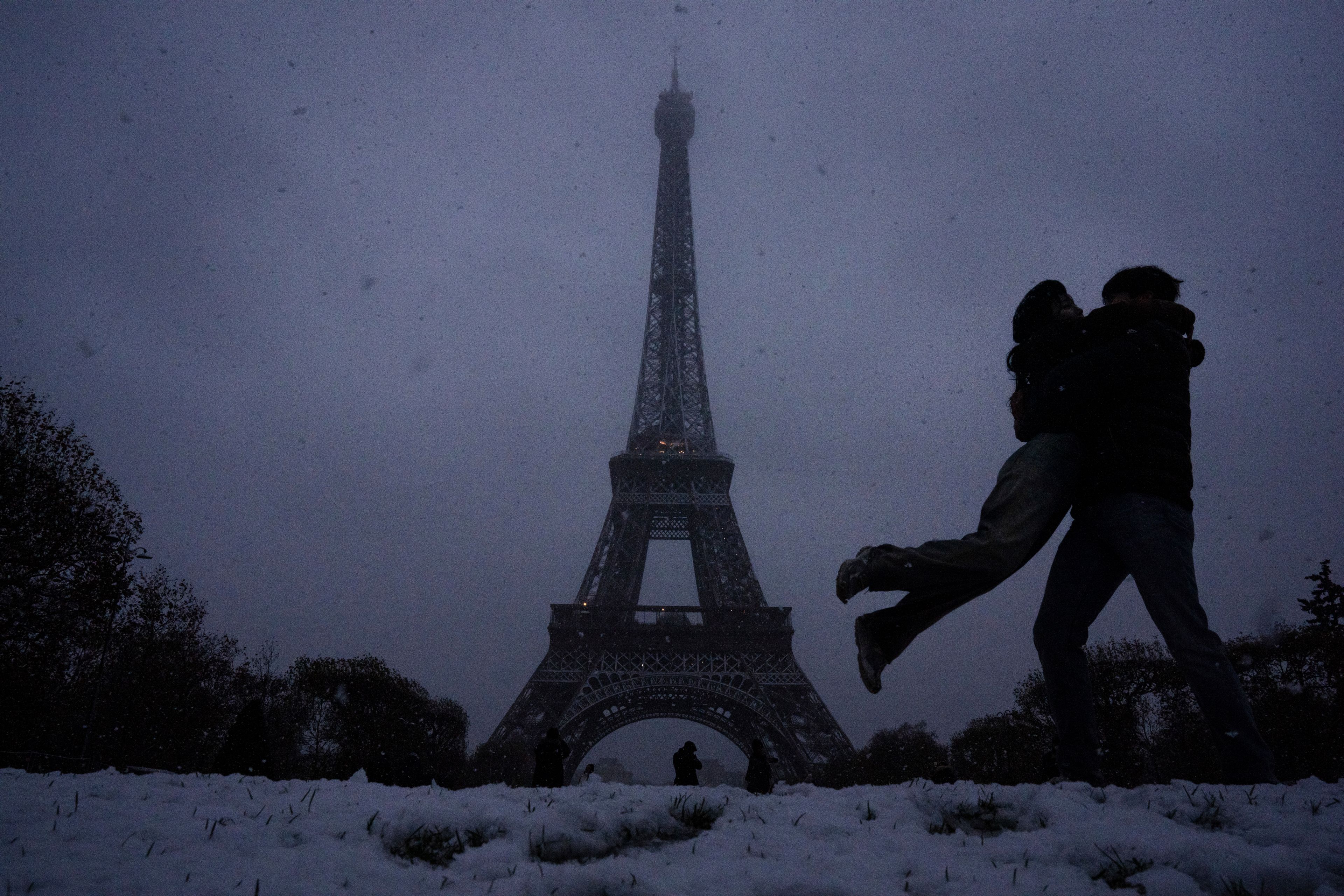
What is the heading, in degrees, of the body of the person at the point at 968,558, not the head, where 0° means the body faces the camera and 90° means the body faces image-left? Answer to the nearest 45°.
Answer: approximately 270°

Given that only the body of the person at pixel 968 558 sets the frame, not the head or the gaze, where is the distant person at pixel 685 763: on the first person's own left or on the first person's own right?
on the first person's own left

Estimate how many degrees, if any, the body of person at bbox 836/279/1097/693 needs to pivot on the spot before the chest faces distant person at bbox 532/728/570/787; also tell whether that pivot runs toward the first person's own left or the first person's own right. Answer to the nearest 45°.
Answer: approximately 135° to the first person's own left

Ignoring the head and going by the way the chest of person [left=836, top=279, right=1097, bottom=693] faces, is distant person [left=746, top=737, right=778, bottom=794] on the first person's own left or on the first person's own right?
on the first person's own left

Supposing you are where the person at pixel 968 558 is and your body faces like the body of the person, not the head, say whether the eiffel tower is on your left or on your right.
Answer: on your left

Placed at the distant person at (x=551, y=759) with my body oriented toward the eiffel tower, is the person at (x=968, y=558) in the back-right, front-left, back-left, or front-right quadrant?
back-right
